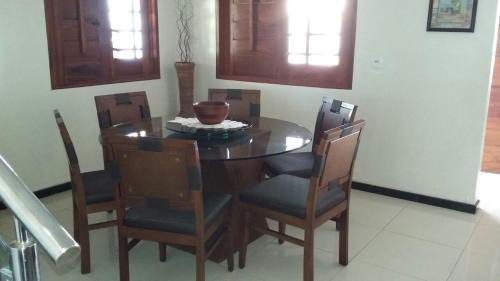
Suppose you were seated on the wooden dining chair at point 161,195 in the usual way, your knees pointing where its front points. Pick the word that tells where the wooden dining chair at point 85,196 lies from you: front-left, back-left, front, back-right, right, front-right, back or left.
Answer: left

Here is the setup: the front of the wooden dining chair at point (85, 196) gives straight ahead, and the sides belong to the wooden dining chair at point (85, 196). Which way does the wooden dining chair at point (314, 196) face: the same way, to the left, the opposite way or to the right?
to the left

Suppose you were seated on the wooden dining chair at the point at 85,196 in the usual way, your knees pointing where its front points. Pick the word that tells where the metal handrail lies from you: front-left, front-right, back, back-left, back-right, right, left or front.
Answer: right

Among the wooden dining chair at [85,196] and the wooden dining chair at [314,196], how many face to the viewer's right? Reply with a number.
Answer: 1

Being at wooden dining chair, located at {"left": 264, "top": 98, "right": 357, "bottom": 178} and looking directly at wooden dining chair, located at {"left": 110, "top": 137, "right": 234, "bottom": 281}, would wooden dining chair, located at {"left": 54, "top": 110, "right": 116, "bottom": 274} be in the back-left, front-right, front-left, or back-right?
front-right

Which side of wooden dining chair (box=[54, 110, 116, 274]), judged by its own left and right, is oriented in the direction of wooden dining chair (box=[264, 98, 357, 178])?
front

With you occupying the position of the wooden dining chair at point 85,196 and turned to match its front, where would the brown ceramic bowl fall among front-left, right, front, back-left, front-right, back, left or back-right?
front

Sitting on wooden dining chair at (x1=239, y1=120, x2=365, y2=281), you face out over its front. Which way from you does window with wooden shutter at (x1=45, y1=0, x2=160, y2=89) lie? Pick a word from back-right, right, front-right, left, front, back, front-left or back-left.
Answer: front

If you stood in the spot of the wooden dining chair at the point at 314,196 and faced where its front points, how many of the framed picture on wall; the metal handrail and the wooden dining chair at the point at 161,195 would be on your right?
1

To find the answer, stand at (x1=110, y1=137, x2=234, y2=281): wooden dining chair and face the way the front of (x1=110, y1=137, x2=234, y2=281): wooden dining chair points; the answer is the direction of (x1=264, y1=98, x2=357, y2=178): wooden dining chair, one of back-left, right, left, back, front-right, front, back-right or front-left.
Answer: front

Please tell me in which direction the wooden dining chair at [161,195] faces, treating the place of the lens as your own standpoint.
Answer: facing away from the viewer and to the right of the viewer

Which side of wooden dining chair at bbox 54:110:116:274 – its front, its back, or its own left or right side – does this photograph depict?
right

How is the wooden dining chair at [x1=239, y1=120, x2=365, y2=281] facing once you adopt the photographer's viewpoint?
facing away from the viewer and to the left of the viewer
